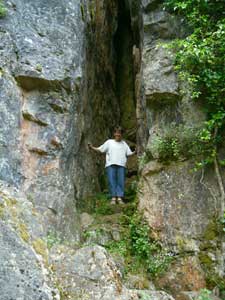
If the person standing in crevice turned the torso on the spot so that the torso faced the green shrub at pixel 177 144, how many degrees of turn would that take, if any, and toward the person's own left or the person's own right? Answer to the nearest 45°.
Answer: approximately 45° to the person's own left

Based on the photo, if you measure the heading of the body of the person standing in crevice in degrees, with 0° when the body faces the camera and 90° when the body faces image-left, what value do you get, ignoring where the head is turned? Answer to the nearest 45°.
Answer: approximately 0°

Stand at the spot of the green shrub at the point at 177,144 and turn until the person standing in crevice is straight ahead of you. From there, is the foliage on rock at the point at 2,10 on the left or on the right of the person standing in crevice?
left
